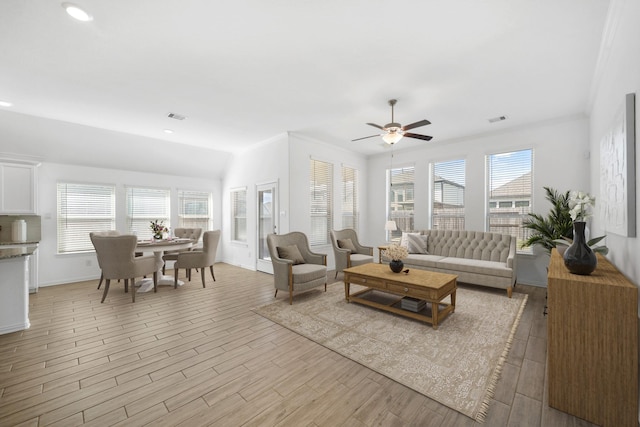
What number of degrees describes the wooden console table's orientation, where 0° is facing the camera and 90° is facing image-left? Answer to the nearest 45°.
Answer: approximately 90°

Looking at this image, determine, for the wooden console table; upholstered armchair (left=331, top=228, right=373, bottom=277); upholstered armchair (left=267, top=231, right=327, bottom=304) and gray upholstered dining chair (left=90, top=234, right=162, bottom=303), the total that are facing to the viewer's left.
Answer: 1

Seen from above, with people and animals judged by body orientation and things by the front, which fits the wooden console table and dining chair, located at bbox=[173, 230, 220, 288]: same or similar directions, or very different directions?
same or similar directions

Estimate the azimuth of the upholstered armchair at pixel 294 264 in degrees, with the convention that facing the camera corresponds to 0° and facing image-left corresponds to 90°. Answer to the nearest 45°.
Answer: approximately 315°

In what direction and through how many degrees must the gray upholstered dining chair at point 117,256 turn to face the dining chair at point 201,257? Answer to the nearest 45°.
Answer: approximately 45° to its right

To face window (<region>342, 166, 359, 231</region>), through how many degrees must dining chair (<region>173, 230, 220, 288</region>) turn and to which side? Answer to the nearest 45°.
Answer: approximately 135° to its right

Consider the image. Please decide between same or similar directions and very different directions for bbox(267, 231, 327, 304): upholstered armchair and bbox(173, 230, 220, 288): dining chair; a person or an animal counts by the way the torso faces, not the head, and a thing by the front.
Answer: very different directions

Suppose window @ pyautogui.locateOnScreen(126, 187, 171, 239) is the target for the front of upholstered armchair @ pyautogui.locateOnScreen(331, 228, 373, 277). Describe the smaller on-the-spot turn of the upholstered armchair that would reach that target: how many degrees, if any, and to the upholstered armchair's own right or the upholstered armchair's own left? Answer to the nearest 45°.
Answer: approximately 135° to the upholstered armchair's own right

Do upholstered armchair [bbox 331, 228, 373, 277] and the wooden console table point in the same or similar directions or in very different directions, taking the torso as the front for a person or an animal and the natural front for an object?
very different directions

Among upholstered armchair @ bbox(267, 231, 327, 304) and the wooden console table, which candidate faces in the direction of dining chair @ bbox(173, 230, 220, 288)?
the wooden console table

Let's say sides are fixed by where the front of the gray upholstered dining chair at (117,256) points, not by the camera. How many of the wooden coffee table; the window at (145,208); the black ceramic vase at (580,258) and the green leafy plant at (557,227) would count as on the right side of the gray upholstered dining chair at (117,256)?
3

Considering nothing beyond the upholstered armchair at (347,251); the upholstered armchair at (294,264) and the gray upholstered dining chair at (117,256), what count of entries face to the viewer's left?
0

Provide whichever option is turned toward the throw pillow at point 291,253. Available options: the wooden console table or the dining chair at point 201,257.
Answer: the wooden console table

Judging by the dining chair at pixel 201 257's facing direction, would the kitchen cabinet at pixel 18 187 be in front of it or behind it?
in front

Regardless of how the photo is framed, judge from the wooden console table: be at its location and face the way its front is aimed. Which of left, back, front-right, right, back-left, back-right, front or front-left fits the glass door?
front

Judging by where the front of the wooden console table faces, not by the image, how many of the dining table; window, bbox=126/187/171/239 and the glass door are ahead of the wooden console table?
3

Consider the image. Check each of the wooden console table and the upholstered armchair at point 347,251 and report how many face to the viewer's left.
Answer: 1
